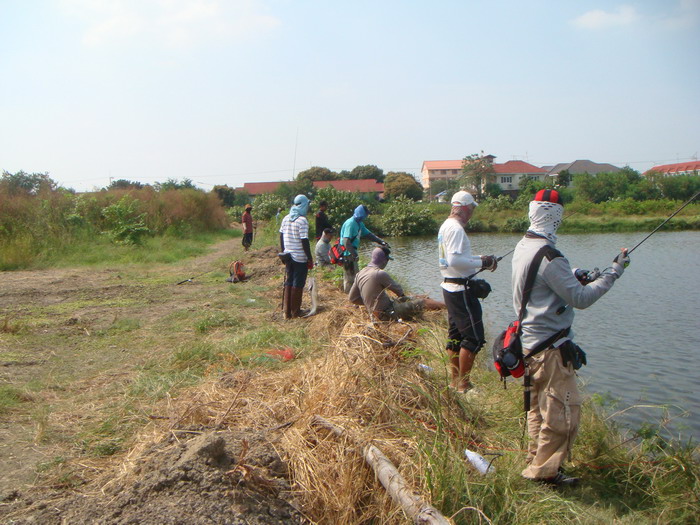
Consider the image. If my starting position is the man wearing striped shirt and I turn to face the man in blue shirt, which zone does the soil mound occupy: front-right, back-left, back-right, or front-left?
back-right

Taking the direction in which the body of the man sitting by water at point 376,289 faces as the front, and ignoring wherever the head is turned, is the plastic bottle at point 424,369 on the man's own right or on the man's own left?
on the man's own right

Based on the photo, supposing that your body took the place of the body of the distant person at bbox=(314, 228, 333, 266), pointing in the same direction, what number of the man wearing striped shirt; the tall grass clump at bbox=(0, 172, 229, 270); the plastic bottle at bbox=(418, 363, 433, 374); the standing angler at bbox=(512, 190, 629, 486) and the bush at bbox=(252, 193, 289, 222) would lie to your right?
3

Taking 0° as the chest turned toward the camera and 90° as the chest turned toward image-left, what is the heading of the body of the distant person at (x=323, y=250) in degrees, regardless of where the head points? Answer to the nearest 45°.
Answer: approximately 270°

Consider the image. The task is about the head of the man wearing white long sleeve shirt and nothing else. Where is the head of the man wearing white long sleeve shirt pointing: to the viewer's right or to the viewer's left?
to the viewer's right

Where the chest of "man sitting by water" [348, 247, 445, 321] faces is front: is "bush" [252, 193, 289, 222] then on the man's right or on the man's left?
on the man's left

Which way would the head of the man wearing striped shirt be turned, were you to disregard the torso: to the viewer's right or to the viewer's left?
to the viewer's right

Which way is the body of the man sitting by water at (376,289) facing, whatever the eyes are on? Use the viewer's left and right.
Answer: facing away from the viewer and to the right of the viewer

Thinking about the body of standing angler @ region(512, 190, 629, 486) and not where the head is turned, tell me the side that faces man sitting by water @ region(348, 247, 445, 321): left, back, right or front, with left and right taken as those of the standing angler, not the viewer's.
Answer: left

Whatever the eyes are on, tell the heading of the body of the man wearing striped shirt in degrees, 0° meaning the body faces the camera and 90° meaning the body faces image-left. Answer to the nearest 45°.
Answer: approximately 225°
